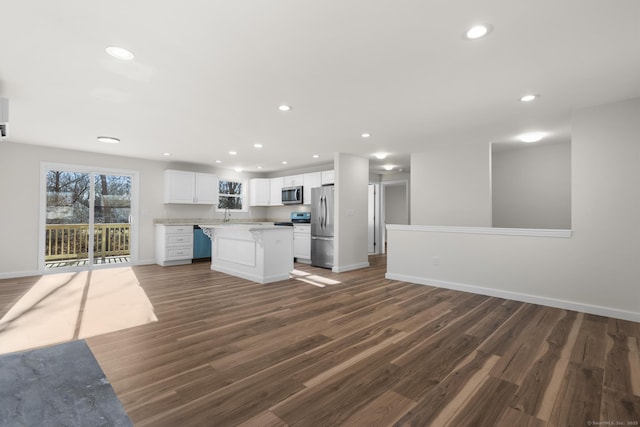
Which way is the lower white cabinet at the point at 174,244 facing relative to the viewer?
toward the camera

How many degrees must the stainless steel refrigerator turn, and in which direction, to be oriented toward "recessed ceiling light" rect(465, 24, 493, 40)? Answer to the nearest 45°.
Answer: approximately 45° to its left

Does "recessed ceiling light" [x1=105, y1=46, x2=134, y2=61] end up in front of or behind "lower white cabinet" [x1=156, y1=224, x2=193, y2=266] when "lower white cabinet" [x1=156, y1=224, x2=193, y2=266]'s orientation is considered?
in front

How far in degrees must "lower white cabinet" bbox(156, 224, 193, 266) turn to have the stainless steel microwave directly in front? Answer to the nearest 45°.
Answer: approximately 90° to its left

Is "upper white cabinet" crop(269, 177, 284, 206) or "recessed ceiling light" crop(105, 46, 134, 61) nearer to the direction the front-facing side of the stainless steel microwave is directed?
the recessed ceiling light

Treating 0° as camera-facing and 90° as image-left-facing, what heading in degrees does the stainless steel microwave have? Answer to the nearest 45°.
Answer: approximately 45°

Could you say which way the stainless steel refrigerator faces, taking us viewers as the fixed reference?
facing the viewer and to the left of the viewer

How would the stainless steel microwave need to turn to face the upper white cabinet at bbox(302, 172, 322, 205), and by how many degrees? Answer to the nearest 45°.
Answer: approximately 90° to its left

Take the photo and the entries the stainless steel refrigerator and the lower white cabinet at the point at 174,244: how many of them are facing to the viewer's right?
0

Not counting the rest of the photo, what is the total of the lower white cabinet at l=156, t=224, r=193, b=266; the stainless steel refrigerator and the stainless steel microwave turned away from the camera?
0
